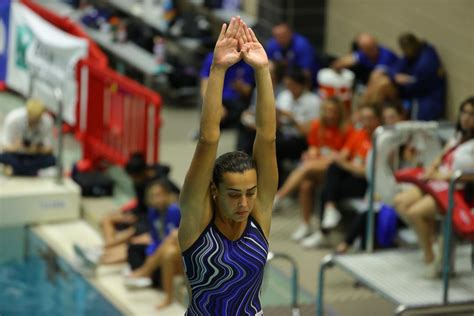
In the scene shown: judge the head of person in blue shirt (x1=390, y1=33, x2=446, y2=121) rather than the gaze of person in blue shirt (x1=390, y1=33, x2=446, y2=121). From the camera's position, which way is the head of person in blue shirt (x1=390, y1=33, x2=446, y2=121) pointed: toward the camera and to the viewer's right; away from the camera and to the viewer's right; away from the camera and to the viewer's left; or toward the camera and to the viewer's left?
toward the camera and to the viewer's left

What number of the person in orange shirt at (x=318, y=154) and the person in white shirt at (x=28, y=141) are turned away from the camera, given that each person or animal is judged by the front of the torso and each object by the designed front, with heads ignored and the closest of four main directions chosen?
0

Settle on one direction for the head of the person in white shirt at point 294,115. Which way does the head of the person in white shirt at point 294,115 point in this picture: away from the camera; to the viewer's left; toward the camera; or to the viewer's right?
toward the camera

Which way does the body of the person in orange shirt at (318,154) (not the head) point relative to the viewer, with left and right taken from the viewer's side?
facing the viewer and to the left of the viewer

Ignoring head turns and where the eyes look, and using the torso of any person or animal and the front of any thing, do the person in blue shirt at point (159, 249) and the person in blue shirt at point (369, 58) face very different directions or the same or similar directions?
same or similar directions

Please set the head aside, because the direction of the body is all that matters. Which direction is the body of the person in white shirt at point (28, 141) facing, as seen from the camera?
toward the camera

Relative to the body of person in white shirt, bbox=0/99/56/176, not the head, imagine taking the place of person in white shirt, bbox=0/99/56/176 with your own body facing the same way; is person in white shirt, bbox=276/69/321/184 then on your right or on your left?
on your left

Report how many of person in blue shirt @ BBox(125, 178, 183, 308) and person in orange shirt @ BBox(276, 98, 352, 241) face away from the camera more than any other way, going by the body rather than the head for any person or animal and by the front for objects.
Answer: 0

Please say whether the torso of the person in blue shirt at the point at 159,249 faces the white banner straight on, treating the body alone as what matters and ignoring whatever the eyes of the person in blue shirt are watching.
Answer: no

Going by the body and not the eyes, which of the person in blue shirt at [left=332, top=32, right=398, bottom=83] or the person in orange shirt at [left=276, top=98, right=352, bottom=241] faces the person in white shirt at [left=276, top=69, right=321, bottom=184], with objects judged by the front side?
the person in blue shirt

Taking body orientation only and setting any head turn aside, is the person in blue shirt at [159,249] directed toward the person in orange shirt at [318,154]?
no

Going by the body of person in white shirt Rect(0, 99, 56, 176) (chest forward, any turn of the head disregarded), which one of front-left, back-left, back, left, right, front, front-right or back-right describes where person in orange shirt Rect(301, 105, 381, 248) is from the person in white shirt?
front-left

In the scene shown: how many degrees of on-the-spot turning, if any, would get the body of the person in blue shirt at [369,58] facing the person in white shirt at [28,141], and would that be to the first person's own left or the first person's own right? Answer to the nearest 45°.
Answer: approximately 45° to the first person's own right

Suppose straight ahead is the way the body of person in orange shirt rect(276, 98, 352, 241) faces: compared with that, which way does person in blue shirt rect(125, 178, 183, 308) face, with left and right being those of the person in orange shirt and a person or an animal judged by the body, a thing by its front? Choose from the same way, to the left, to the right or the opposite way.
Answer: the same way
